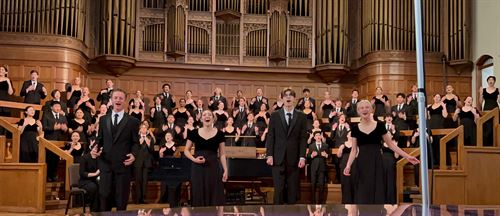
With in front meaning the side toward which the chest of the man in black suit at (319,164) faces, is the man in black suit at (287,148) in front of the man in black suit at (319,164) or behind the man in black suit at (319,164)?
in front

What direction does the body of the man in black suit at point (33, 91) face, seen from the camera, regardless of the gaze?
toward the camera

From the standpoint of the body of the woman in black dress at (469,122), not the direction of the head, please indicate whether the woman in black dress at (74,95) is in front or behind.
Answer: in front

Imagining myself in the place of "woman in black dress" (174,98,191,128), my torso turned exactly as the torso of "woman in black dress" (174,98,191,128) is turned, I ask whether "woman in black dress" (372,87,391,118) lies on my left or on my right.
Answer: on my left

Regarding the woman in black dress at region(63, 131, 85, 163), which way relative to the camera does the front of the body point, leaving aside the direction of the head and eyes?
toward the camera

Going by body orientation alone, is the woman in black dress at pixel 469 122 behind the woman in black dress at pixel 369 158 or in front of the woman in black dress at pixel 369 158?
behind

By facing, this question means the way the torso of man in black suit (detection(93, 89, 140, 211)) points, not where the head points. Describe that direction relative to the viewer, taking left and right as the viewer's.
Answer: facing the viewer

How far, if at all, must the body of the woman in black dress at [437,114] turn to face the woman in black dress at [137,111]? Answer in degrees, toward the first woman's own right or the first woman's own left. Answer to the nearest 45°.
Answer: approximately 90° to the first woman's own right

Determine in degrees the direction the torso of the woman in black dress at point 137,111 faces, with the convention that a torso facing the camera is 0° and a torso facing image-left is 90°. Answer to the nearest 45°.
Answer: approximately 0°

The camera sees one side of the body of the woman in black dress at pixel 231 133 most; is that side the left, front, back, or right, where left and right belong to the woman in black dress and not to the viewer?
front
